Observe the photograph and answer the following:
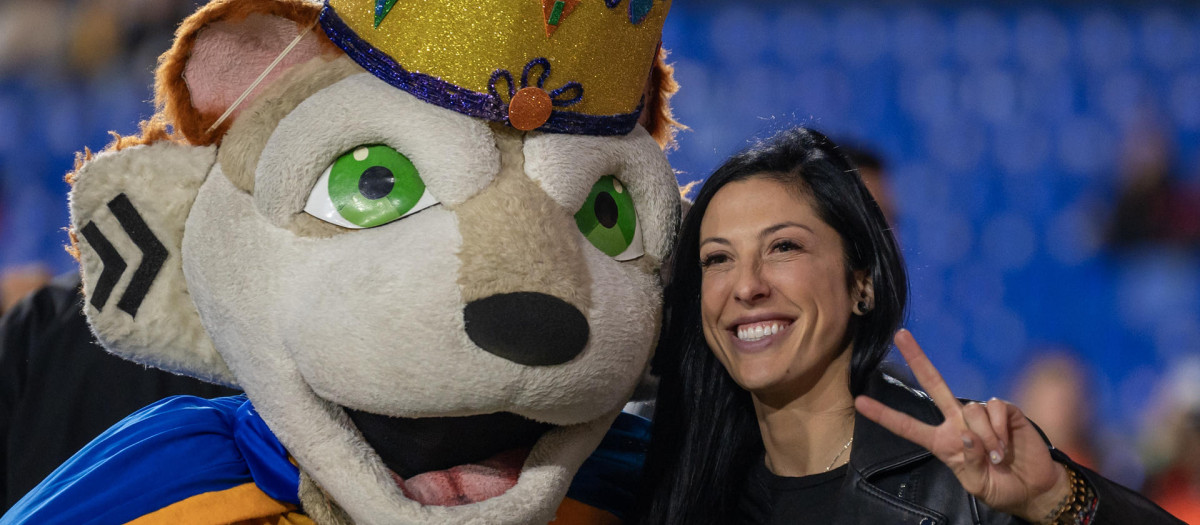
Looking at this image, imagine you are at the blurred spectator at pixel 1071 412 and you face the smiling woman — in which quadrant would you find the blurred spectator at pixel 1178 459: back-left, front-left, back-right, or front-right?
front-left

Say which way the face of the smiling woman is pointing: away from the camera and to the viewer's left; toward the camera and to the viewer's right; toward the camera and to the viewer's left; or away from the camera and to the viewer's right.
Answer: toward the camera and to the viewer's left

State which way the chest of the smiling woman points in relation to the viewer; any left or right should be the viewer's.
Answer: facing the viewer and to the left of the viewer

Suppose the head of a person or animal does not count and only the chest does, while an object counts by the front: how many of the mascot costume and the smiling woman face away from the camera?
0

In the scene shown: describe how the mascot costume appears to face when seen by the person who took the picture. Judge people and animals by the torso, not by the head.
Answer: facing the viewer and to the right of the viewer

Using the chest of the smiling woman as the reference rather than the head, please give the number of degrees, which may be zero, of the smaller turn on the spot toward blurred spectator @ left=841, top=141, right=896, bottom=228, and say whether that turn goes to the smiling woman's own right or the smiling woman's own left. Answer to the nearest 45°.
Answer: approximately 135° to the smiling woman's own right
